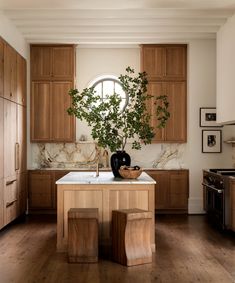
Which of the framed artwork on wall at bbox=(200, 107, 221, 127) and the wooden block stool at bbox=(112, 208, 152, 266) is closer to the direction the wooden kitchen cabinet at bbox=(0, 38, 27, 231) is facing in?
the framed artwork on wall

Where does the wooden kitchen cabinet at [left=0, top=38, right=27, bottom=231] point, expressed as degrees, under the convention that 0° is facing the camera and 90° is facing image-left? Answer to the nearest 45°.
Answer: approximately 270°

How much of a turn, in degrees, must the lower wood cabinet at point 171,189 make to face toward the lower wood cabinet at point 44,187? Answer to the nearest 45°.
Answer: approximately 90° to its right

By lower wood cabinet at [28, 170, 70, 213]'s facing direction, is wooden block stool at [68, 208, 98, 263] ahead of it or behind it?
ahead

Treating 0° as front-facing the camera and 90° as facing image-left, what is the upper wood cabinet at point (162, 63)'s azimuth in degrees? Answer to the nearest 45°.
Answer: approximately 0°

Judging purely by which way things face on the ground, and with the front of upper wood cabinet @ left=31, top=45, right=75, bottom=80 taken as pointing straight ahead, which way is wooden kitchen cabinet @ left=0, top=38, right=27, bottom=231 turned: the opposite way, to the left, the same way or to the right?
to the left

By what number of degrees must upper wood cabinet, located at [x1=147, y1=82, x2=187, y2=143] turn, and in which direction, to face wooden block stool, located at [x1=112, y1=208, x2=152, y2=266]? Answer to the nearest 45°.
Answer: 0° — it already faces it

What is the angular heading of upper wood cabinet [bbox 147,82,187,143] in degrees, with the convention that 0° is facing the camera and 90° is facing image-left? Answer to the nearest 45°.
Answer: approximately 0°
